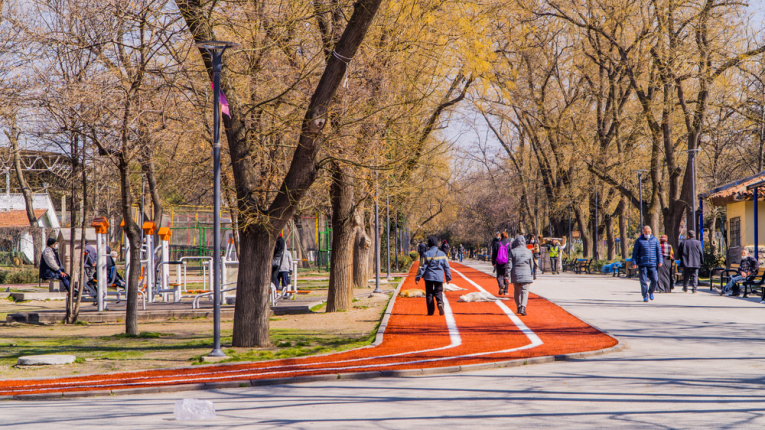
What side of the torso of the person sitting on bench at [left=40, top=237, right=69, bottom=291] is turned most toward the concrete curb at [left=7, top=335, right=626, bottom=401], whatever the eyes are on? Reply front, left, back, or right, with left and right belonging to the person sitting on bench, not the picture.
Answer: right

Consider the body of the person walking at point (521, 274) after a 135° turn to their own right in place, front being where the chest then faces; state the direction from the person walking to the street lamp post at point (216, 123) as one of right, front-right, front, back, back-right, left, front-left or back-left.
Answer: right

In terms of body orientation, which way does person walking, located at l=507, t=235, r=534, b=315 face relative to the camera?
away from the camera

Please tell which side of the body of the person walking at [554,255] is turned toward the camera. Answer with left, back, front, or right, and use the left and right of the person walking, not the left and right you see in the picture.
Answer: front

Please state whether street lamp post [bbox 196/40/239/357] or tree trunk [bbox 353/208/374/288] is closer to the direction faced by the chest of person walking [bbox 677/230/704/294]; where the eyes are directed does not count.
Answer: the tree trunk

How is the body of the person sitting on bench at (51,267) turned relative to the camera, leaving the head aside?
to the viewer's right

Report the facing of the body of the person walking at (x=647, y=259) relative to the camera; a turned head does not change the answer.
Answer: toward the camera

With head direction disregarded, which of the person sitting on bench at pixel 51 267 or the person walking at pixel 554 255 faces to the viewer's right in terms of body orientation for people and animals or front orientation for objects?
the person sitting on bench

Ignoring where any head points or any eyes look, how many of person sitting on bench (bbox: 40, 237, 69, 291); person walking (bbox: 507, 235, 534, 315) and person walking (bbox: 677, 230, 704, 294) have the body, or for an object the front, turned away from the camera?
2

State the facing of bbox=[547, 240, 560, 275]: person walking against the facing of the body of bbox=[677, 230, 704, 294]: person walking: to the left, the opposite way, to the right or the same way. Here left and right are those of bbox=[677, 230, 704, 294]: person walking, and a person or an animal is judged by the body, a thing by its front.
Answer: the opposite way

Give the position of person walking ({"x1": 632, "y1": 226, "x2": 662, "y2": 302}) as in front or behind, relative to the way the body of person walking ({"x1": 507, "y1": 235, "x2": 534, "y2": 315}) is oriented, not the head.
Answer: in front

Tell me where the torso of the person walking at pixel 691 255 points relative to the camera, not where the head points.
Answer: away from the camera

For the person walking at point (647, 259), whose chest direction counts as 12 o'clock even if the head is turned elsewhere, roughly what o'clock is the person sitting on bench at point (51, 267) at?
The person sitting on bench is roughly at 2 o'clock from the person walking.

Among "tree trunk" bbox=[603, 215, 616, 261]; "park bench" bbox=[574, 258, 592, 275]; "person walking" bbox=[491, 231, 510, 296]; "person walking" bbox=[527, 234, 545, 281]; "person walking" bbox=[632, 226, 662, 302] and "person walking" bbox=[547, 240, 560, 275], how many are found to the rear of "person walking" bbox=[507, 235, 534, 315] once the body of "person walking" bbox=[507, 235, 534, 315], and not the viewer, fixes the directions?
0

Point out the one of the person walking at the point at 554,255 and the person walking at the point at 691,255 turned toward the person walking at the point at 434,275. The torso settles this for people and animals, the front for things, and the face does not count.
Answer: the person walking at the point at 554,255

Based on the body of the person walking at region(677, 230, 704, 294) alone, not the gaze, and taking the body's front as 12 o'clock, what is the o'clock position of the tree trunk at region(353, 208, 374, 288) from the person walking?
The tree trunk is roughly at 9 o'clock from the person walking.

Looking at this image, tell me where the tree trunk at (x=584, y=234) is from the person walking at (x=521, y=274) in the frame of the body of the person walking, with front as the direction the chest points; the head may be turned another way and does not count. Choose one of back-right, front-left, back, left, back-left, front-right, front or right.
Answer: front

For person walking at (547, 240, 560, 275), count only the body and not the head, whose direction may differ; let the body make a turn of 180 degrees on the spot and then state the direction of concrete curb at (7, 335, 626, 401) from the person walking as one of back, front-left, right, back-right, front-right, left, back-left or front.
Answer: back

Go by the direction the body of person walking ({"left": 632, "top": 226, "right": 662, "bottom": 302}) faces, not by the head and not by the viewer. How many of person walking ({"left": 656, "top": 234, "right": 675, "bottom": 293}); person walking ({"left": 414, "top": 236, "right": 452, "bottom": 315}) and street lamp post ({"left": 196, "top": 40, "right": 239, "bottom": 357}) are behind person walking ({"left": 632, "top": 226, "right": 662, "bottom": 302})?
1
